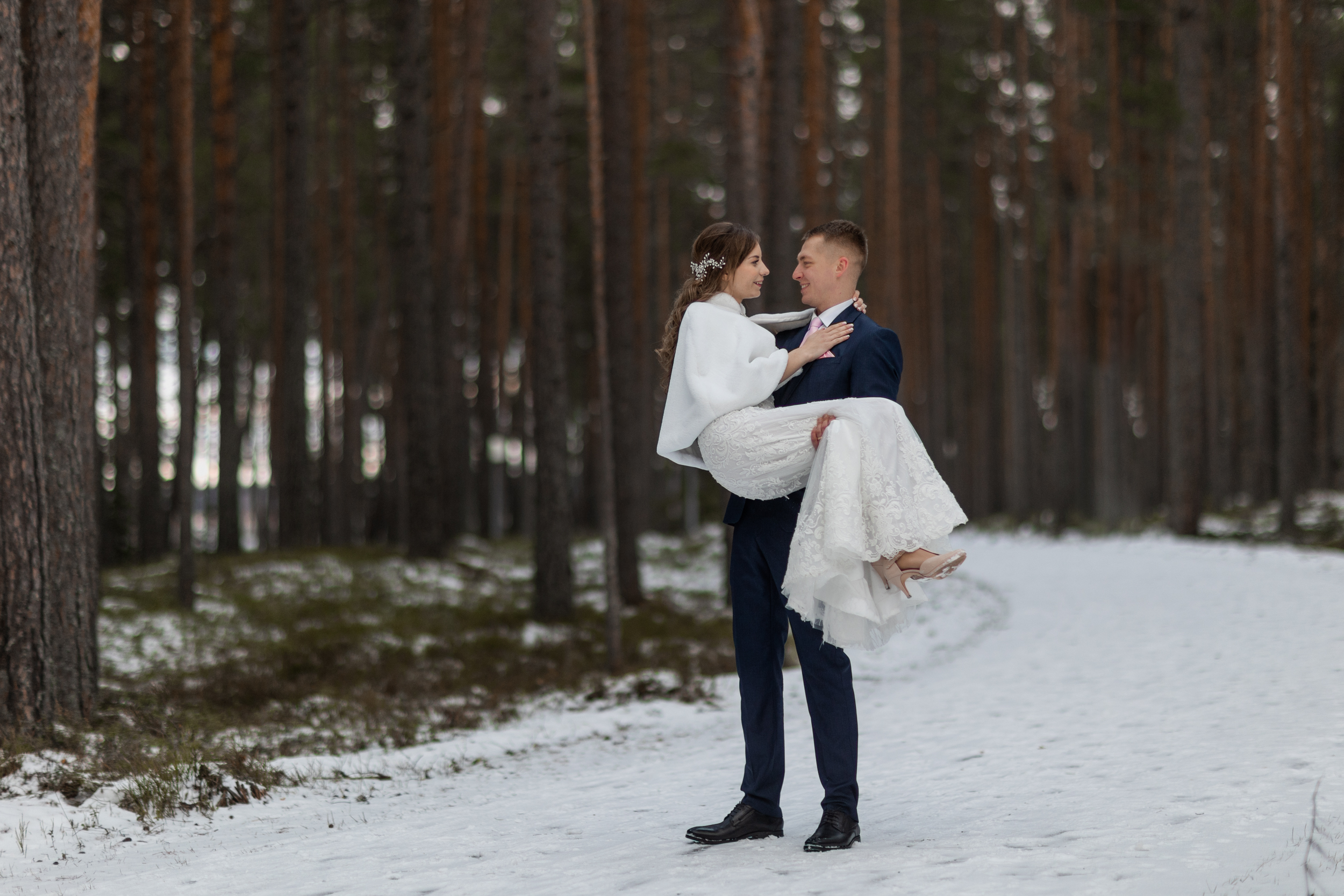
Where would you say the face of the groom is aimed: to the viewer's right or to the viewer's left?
to the viewer's left

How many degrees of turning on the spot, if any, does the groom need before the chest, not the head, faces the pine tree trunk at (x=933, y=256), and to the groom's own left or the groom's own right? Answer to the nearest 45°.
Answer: approximately 135° to the groom's own right

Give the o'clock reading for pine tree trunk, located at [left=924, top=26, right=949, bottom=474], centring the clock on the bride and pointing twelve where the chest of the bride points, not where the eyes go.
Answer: The pine tree trunk is roughly at 9 o'clock from the bride.

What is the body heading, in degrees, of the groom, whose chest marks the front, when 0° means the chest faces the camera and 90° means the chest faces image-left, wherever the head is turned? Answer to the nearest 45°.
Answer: approximately 45°

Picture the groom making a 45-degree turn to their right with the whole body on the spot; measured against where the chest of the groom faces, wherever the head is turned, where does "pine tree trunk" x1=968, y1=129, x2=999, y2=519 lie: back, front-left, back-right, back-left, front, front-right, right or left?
right

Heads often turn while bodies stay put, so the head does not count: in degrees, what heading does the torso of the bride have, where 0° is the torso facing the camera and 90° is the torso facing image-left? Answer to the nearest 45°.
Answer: approximately 270°

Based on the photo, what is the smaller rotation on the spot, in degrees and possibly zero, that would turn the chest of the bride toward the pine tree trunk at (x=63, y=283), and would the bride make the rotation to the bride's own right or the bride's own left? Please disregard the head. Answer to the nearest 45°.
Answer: approximately 135° to the bride's own left

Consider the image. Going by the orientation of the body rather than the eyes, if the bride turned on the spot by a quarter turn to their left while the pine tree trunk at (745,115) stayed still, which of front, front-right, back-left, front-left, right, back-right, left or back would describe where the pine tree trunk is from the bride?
front

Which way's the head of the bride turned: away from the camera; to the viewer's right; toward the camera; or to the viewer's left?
to the viewer's right

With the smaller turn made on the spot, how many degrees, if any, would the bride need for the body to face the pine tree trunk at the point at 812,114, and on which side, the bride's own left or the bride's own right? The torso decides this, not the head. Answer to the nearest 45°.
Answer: approximately 90° to the bride's own left
